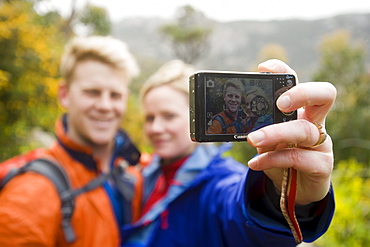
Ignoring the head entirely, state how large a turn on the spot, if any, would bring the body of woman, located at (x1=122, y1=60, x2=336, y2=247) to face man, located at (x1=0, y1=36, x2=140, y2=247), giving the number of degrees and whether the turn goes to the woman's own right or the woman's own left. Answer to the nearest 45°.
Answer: approximately 90° to the woman's own right

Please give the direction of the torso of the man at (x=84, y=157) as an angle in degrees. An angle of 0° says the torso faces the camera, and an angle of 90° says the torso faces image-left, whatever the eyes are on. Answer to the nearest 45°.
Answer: approximately 315°

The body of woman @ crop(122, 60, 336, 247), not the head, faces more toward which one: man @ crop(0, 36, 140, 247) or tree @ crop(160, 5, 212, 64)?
the man

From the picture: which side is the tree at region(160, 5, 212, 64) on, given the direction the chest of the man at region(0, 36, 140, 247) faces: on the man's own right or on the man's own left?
on the man's own left

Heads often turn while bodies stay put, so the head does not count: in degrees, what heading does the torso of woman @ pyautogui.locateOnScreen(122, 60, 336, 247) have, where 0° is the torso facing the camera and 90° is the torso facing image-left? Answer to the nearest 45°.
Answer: approximately 45°

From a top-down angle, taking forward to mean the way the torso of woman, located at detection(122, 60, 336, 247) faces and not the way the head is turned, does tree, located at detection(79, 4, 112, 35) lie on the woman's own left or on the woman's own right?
on the woman's own right

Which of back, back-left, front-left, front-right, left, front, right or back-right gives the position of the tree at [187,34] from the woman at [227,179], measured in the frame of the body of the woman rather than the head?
back-right

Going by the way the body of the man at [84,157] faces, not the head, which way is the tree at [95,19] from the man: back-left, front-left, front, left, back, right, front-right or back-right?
back-left
